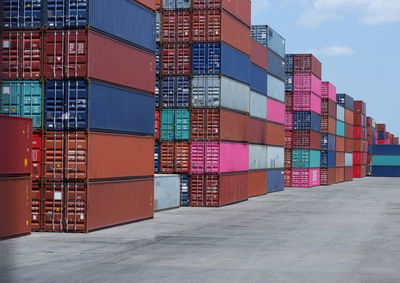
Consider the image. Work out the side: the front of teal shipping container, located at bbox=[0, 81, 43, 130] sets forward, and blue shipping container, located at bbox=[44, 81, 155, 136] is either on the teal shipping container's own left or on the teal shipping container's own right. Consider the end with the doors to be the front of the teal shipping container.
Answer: on the teal shipping container's own left

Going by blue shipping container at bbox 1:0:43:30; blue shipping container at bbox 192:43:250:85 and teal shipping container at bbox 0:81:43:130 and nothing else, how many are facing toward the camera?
3

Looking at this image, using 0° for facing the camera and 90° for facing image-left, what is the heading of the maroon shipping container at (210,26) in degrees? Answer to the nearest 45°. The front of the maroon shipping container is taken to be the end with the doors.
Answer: approximately 0°
